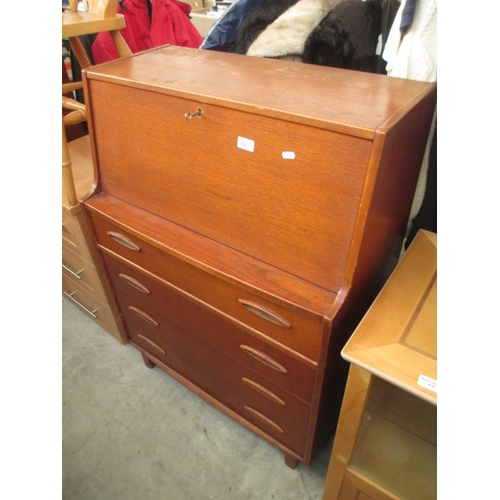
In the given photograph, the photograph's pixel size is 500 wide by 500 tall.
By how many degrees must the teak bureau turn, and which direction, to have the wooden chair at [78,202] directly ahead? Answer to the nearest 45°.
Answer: approximately 90° to its right

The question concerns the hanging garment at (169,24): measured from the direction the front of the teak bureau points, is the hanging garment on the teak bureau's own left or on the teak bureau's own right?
on the teak bureau's own right

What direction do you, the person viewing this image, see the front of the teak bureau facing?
facing the viewer and to the left of the viewer

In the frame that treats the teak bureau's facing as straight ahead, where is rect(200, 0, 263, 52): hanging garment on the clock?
The hanging garment is roughly at 4 o'clock from the teak bureau.

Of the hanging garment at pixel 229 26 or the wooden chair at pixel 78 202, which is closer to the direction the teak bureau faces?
the wooden chair

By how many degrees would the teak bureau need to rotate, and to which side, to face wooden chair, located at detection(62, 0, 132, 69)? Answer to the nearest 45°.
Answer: approximately 90° to its right
